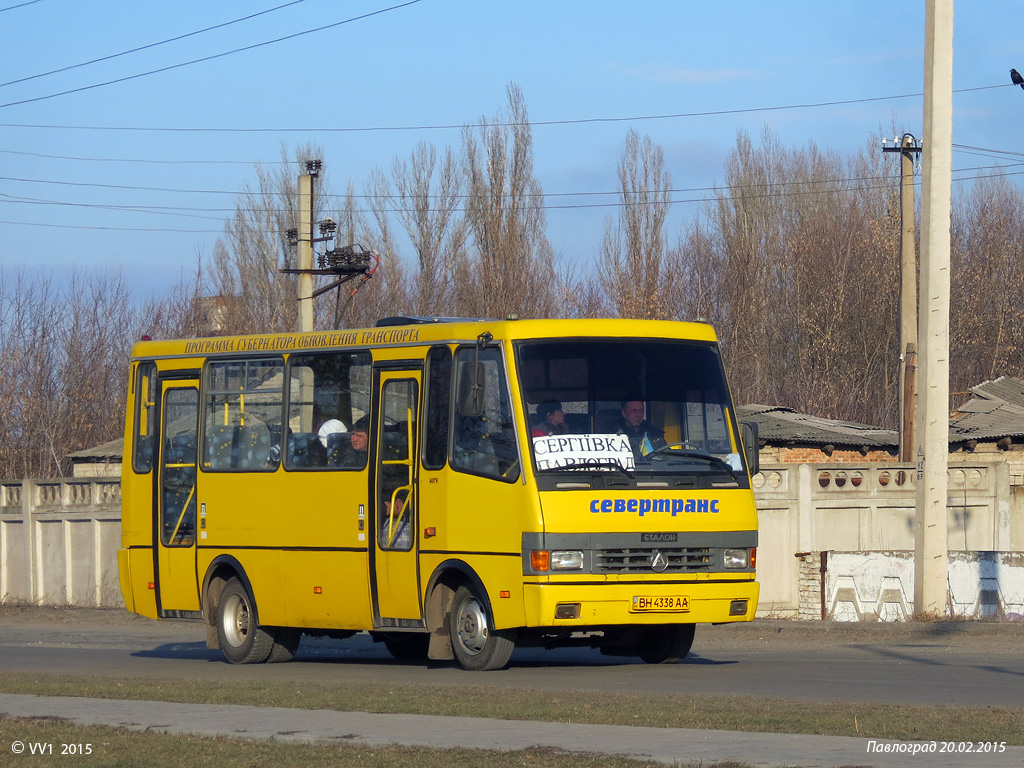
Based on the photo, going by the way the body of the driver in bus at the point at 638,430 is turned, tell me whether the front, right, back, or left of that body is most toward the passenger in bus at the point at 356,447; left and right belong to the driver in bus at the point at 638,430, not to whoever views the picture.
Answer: back

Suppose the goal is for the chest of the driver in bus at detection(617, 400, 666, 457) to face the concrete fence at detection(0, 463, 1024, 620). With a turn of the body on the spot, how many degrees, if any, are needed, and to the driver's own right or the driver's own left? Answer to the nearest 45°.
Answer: approximately 135° to the driver's own left

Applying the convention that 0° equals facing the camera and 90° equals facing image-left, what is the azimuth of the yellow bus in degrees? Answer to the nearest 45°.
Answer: approximately 315°

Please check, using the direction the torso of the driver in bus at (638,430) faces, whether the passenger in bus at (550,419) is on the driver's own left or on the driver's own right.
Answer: on the driver's own right

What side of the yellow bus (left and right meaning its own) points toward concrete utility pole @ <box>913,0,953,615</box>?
left

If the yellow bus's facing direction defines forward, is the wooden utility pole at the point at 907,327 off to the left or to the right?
on its left

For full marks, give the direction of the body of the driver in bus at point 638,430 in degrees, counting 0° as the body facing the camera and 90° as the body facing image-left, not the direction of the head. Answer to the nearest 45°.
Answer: approximately 315°

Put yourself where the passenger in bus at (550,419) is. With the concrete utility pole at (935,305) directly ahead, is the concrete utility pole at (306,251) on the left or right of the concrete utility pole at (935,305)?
left

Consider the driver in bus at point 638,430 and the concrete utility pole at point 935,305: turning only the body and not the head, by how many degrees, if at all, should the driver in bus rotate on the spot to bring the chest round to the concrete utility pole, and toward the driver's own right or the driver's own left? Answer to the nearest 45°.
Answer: approximately 90° to the driver's own left
